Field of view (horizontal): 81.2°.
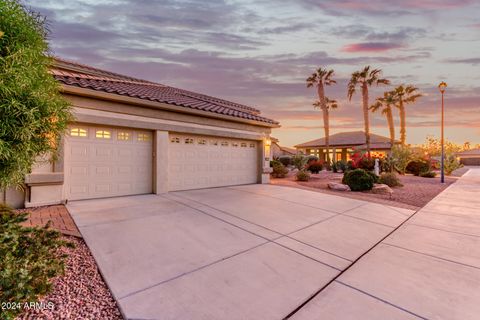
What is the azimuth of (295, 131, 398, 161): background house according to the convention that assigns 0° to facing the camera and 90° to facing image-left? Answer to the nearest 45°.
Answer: approximately 0°

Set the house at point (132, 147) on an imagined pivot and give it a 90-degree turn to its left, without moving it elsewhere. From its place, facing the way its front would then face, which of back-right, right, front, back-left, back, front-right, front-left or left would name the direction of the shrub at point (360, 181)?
front-right

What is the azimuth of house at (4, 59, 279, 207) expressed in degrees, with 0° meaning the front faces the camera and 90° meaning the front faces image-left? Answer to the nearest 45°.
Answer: approximately 315°

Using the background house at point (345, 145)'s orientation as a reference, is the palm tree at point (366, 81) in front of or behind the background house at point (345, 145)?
in front

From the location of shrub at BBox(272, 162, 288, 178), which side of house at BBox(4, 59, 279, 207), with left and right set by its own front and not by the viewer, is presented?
left

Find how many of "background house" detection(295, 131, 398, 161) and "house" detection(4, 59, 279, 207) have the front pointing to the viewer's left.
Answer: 0

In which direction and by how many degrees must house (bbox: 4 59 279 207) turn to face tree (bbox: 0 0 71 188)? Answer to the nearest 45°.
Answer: approximately 45° to its right
